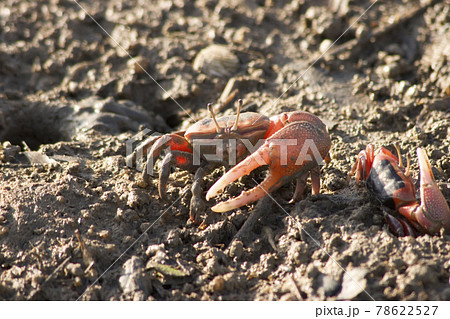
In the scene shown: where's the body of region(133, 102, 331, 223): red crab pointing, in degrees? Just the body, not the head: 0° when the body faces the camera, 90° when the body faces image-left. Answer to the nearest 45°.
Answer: approximately 0°

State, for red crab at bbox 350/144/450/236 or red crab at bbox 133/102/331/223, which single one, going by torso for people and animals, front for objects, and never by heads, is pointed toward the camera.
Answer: red crab at bbox 133/102/331/223

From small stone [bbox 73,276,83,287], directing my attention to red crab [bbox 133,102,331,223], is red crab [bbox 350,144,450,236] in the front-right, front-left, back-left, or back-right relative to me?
front-right

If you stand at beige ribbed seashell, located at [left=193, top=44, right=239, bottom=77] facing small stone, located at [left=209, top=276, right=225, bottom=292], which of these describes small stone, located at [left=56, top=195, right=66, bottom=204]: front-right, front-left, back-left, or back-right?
front-right

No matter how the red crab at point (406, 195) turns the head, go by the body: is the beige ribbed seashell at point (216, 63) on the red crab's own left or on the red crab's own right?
on the red crab's own left

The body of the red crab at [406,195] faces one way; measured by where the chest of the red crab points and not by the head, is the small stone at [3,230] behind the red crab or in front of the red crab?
behind

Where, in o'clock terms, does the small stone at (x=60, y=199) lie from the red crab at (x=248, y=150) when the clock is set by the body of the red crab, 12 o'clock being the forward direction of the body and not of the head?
The small stone is roughly at 3 o'clock from the red crab.

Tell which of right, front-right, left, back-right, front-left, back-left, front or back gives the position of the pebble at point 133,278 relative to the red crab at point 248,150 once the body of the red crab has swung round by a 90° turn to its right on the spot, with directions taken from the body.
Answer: front-left

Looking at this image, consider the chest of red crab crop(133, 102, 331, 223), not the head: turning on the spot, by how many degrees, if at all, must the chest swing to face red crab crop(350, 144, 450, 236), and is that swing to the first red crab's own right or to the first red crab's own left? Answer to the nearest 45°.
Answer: approximately 45° to the first red crab's own left
